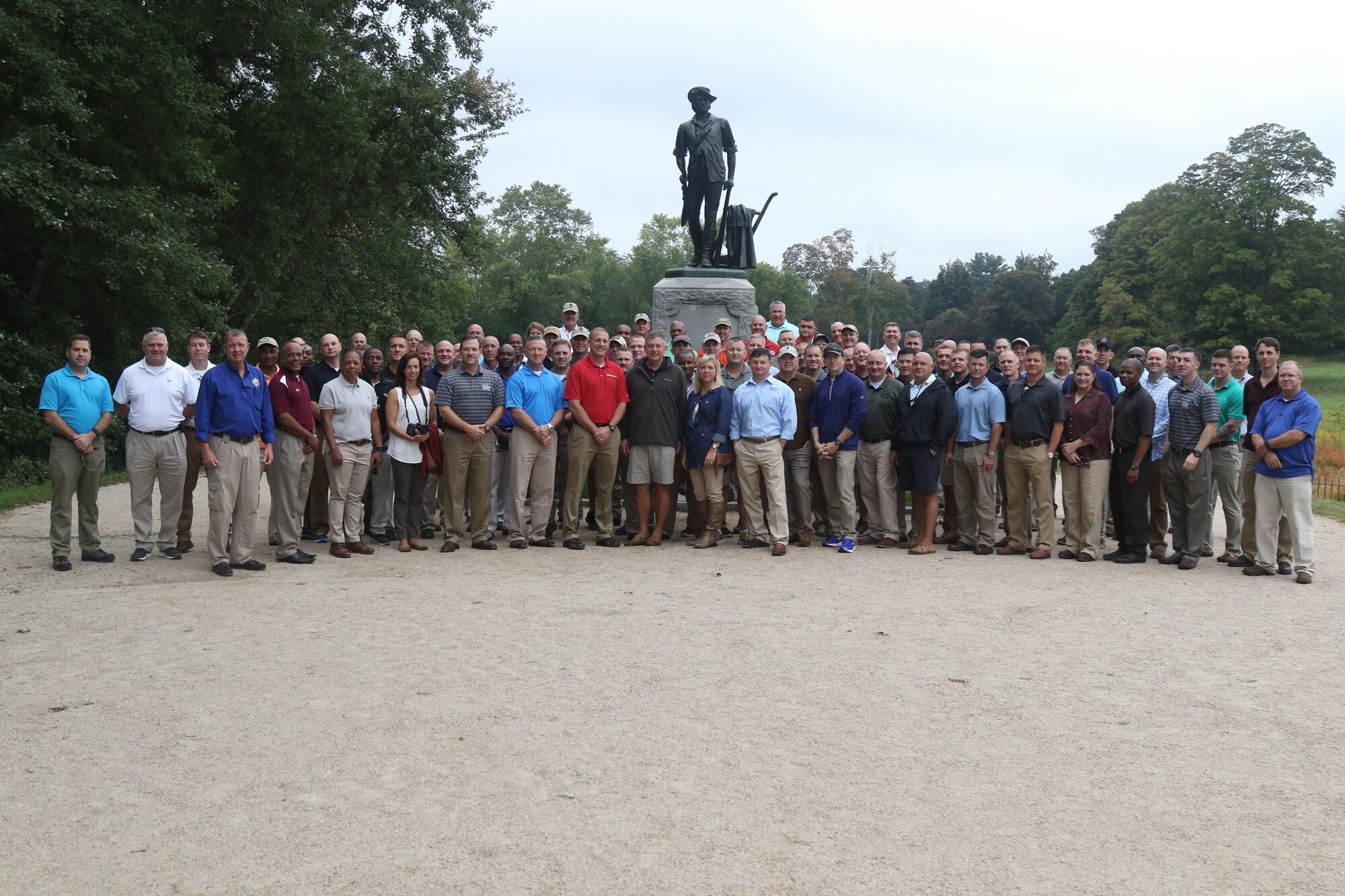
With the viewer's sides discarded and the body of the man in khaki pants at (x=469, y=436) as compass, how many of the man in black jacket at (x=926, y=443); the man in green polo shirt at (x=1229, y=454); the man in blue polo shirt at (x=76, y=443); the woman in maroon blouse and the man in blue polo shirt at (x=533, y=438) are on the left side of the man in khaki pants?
4

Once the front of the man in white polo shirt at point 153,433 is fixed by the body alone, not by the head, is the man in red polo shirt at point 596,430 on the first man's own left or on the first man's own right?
on the first man's own left

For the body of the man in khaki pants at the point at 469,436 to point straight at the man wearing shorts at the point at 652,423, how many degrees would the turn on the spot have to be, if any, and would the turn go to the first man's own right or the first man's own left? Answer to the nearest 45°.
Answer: approximately 90° to the first man's own left

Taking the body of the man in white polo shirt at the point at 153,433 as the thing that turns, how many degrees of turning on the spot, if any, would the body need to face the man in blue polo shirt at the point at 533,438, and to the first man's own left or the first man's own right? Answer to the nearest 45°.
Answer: approximately 90° to the first man's own left

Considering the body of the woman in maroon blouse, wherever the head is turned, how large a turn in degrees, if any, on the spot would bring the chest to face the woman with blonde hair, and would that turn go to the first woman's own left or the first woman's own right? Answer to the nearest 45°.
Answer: approximately 45° to the first woman's own right

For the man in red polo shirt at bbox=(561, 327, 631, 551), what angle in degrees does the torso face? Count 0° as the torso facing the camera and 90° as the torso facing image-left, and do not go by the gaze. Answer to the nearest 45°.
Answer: approximately 0°

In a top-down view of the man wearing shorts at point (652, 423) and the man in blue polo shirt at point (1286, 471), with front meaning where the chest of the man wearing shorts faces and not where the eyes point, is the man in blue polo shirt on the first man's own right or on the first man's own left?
on the first man's own left
